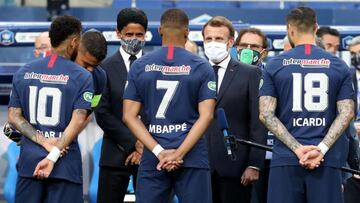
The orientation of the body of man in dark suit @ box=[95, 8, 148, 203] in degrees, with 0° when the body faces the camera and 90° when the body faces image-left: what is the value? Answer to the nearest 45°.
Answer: approximately 315°

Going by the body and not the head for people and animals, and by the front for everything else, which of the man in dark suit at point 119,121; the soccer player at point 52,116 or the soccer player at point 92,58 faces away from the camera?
the soccer player at point 52,116

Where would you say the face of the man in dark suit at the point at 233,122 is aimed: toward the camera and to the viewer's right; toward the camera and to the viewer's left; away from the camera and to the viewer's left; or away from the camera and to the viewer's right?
toward the camera and to the viewer's left

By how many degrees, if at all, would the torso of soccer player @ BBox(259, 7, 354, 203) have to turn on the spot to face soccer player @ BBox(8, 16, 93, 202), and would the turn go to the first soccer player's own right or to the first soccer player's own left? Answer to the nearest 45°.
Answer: approximately 90° to the first soccer player's own left

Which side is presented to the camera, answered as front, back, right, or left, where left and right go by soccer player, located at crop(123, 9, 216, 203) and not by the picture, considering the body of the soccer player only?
back

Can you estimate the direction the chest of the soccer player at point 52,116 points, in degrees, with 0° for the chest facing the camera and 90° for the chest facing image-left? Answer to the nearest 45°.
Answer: approximately 180°

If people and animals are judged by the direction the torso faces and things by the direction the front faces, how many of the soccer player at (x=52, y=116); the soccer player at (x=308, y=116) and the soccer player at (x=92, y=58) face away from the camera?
2

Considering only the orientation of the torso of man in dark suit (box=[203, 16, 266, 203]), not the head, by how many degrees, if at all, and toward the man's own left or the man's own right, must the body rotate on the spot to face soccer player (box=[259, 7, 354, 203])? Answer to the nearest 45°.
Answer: approximately 90° to the man's own left

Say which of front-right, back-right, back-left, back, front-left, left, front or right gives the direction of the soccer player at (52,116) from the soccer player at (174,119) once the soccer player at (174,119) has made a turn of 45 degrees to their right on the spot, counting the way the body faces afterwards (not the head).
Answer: back-left

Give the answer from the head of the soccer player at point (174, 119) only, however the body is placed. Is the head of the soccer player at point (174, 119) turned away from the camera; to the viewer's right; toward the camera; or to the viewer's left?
away from the camera
